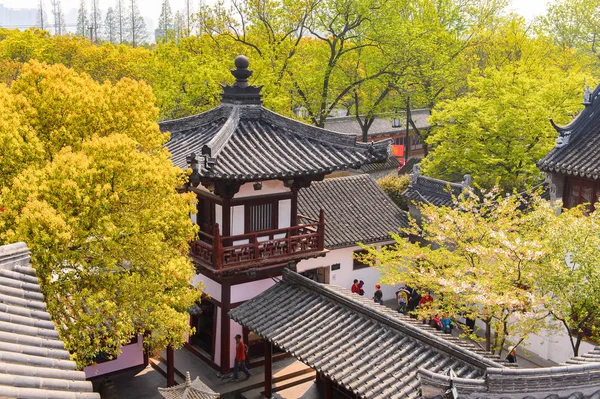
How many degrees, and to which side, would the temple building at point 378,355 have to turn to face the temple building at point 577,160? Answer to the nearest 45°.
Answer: approximately 180°

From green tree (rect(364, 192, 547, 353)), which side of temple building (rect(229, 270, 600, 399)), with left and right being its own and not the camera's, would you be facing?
back

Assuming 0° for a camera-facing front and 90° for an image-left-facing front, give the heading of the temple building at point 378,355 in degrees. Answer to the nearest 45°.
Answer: approximately 45°

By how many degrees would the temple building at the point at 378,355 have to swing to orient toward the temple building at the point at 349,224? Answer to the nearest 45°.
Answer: approximately 135° to its right

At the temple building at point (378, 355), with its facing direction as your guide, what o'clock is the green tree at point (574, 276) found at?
The green tree is roughly at 7 o'clock from the temple building.

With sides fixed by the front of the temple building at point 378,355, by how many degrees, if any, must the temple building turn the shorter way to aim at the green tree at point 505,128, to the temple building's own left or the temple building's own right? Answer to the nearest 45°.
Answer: approximately 135° to the temple building's own right

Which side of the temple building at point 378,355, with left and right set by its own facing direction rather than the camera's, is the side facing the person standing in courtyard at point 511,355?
back
